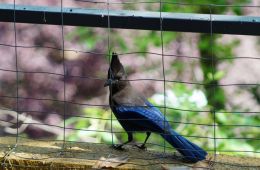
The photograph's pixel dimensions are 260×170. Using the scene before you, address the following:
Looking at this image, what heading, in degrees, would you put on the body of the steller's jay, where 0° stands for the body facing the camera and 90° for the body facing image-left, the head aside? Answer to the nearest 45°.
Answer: approximately 90°
